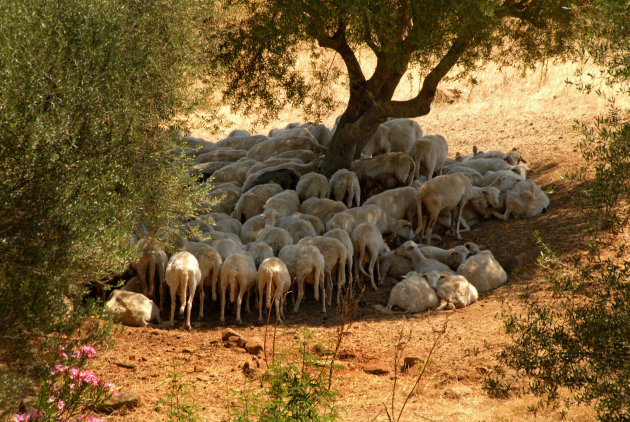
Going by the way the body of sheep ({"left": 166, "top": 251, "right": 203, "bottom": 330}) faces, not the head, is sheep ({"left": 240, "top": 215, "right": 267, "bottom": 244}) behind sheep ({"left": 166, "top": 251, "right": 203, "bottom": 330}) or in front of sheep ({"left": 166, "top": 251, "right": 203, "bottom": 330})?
in front

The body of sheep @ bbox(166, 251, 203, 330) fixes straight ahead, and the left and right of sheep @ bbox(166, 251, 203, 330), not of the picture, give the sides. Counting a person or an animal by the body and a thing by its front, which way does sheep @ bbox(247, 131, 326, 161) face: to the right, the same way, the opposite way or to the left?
to the right

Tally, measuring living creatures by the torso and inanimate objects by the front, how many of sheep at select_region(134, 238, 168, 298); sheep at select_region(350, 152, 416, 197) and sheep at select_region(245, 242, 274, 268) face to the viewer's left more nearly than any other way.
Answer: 1

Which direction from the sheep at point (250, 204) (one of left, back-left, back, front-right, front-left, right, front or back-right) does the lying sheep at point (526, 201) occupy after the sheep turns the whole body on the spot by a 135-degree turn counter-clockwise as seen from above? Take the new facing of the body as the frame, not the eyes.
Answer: back

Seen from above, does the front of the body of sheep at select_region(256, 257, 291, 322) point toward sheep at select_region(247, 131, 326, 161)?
yes

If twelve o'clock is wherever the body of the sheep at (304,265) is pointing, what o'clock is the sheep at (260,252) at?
the sheep at (260,252) is roughly at 11 o'clock from the sheep at (304,265).

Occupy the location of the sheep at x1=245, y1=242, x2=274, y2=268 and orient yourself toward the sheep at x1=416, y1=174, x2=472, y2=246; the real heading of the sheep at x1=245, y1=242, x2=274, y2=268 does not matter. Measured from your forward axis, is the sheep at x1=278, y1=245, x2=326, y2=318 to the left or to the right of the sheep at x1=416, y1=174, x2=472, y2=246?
right

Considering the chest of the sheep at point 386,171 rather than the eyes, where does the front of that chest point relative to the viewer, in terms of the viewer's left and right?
facing to the left of the viewer

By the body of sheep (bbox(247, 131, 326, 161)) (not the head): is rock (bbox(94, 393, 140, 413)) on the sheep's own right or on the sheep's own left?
on the sheep's own right

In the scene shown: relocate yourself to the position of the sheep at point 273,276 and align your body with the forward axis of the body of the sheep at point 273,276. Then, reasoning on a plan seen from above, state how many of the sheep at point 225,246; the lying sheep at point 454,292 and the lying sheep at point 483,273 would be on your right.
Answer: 2

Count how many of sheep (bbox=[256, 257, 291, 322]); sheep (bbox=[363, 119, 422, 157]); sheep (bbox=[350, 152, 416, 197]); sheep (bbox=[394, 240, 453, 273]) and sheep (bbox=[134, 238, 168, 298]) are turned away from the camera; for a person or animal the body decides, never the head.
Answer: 2

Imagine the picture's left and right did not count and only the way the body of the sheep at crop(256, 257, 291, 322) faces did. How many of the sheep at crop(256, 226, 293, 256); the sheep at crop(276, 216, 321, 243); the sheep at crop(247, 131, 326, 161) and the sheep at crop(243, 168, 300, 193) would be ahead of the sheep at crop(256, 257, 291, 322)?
4

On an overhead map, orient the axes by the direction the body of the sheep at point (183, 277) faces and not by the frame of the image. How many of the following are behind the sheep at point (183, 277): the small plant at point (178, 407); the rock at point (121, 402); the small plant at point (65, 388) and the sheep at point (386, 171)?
3

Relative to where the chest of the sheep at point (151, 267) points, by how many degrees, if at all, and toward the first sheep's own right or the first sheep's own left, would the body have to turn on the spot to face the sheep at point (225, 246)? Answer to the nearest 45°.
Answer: approximately 90° to the first sheep's own right

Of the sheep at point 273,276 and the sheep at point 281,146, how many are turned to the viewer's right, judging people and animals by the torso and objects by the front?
1

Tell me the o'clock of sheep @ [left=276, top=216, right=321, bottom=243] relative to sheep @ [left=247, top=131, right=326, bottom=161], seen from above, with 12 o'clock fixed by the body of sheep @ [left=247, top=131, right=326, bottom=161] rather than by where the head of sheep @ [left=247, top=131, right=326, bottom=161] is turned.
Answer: sheep @ [left=276, top=216, right=321, bottom=243] is roughly at 3 o'clock from sheep @ [left=247, top=131, right=326, bottom=161].

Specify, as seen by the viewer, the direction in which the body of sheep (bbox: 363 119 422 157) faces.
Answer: to the viewer's left

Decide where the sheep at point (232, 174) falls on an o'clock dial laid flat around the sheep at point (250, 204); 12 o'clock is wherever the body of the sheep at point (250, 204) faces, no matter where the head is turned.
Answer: the sheep at point (232, 174) is roughly at 10 o'clock from the sheep at point (250, 204).

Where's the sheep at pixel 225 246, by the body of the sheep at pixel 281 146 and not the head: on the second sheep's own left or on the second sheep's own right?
on the second sheep's own right
